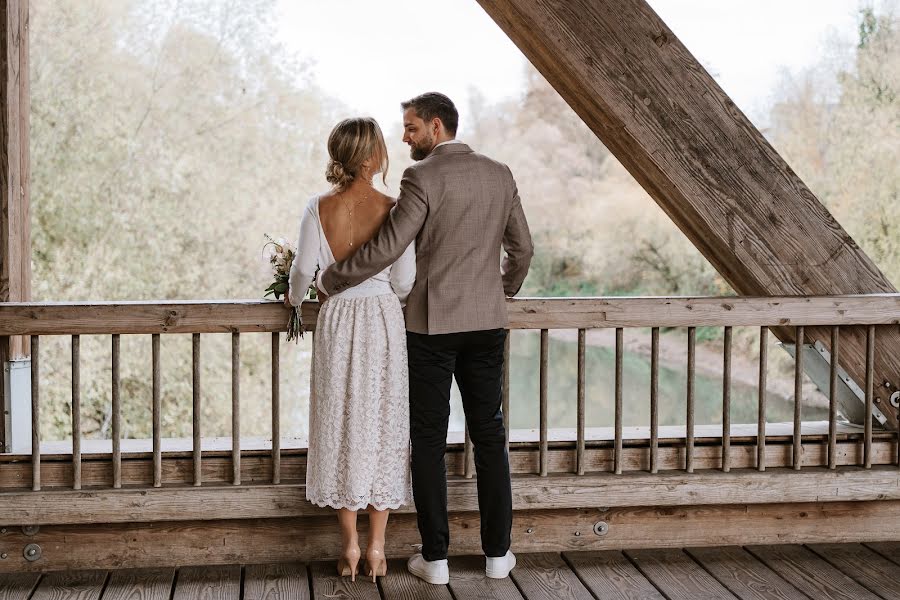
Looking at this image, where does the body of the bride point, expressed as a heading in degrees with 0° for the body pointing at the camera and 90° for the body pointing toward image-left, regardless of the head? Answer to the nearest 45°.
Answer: approximately 180°

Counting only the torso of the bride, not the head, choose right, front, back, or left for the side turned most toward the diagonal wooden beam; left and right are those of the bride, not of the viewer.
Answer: right

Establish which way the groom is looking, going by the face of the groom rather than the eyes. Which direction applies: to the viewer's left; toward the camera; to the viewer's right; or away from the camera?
to the viewer's left

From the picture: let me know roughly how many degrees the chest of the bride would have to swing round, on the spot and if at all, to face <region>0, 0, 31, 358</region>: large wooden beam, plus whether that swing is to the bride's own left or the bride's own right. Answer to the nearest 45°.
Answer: approximately 90° to the bride's own left
